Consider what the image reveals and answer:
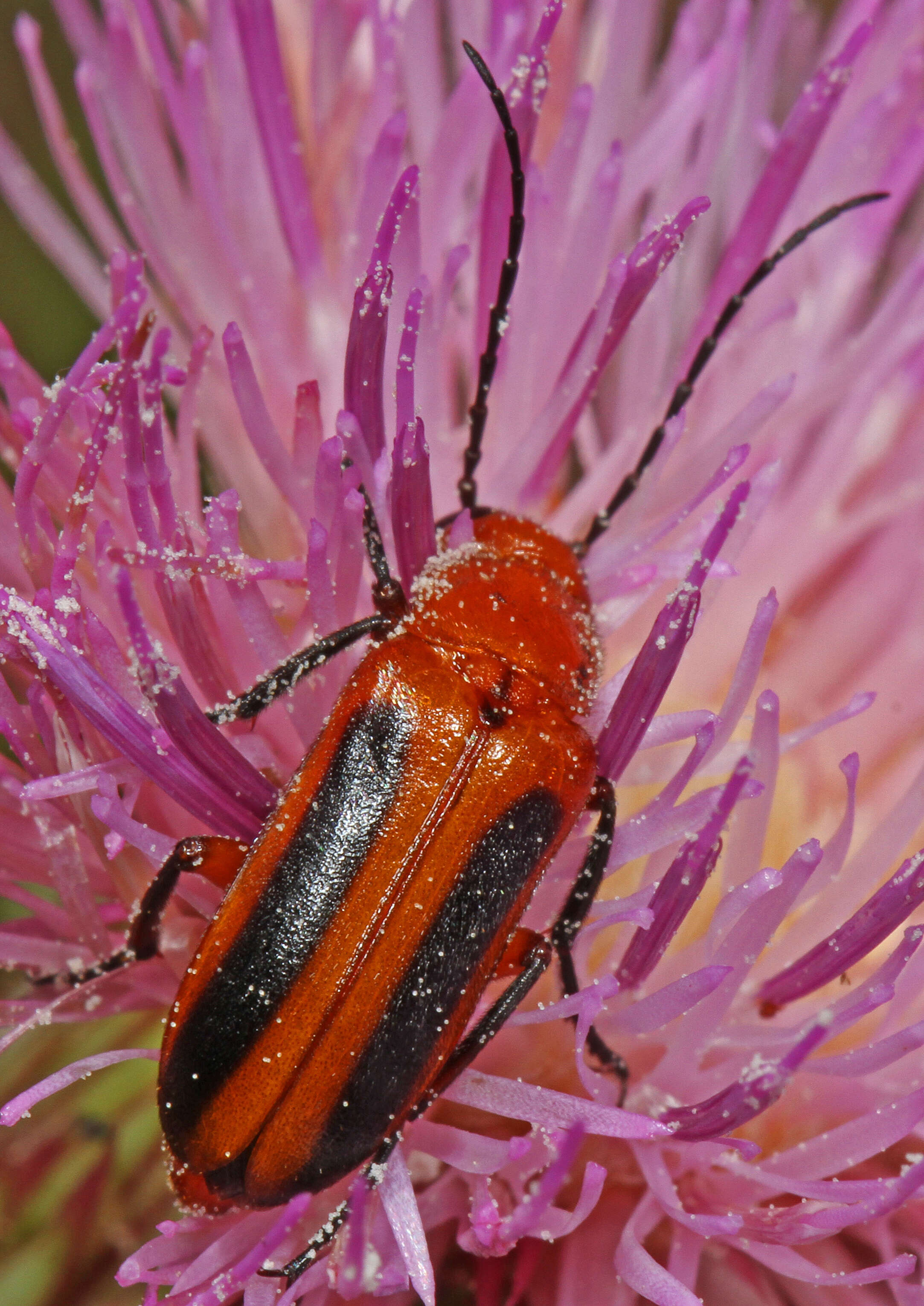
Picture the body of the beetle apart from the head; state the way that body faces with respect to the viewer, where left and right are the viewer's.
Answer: facing away from the viewer and to the right of the viewer
